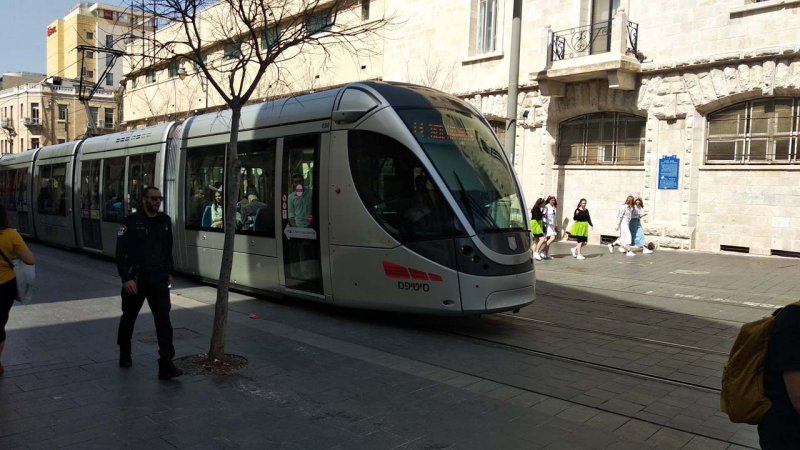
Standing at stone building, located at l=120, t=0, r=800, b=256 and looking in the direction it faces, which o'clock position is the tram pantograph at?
The tram pantograph is roughly at 1 o'clock from the stone building.

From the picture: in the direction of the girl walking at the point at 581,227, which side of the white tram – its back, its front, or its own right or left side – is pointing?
left

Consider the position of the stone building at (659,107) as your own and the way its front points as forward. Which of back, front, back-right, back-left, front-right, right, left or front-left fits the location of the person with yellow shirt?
front

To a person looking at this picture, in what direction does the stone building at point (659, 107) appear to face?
facing the viewer and to the left of the viewer

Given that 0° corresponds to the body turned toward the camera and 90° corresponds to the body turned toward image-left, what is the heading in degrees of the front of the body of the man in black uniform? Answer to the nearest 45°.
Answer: approximately 315°

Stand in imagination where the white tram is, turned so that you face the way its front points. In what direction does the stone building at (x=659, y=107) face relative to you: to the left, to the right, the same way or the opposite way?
to the right

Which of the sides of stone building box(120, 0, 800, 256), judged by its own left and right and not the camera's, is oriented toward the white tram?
front

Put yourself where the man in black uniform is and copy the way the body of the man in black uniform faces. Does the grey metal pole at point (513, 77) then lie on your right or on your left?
on your left

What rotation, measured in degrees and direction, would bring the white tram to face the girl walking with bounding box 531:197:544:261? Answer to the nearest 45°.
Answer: approximately 90° to its left

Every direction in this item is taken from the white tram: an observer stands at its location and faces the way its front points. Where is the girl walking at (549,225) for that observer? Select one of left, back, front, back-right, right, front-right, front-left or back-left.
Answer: left

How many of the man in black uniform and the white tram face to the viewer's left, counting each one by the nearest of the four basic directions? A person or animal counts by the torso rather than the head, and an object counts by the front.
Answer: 0

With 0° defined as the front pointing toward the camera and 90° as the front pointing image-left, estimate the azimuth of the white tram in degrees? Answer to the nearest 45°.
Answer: approximately 315°
